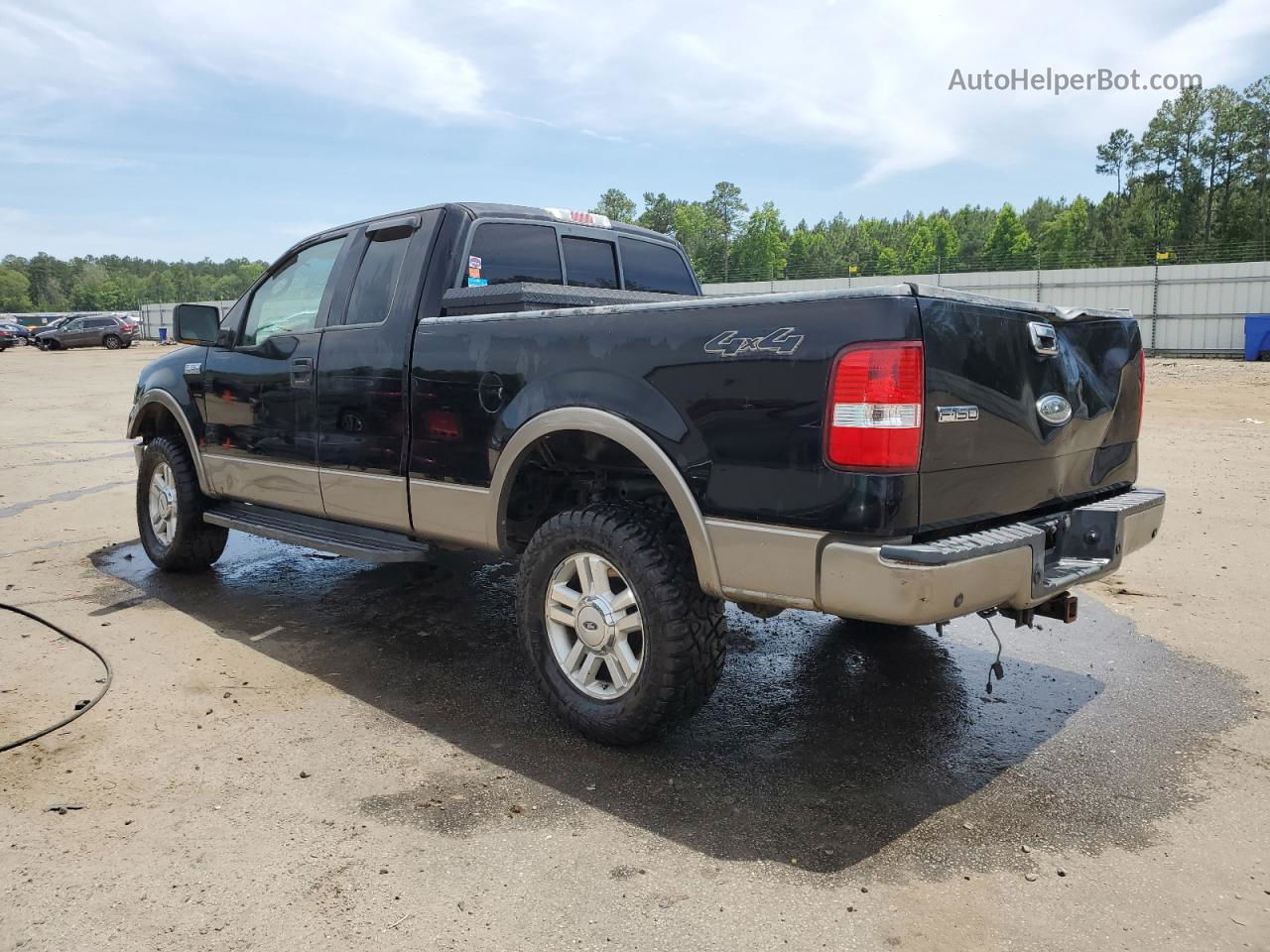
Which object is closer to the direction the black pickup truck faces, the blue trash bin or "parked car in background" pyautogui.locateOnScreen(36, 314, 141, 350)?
the parked car in background

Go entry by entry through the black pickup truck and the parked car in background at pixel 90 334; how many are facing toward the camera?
0

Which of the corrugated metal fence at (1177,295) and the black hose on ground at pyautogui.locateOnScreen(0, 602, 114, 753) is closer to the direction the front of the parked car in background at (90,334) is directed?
the black hose on ground

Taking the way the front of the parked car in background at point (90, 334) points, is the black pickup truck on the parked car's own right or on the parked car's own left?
on the parked car's own left

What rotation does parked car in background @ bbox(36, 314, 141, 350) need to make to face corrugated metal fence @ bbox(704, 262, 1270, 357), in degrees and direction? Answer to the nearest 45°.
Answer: approximately 135° to its left

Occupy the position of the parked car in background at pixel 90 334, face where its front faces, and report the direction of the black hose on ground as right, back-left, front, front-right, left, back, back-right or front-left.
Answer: left

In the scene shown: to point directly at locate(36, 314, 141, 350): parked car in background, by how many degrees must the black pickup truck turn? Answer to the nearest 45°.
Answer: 0° — it already faces it

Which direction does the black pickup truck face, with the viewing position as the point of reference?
facing away from the viewer and to the left of the viewer

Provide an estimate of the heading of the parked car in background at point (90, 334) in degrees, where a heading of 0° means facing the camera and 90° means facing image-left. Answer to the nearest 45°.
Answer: approximately 90°

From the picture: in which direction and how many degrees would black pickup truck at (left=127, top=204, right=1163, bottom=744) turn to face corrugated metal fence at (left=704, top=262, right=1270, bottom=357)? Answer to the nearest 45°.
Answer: approximately 90° to its right

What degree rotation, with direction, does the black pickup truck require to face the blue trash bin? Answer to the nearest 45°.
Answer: approximately 90° to its right

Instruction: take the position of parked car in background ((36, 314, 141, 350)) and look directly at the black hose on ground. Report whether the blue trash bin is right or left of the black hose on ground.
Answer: left
